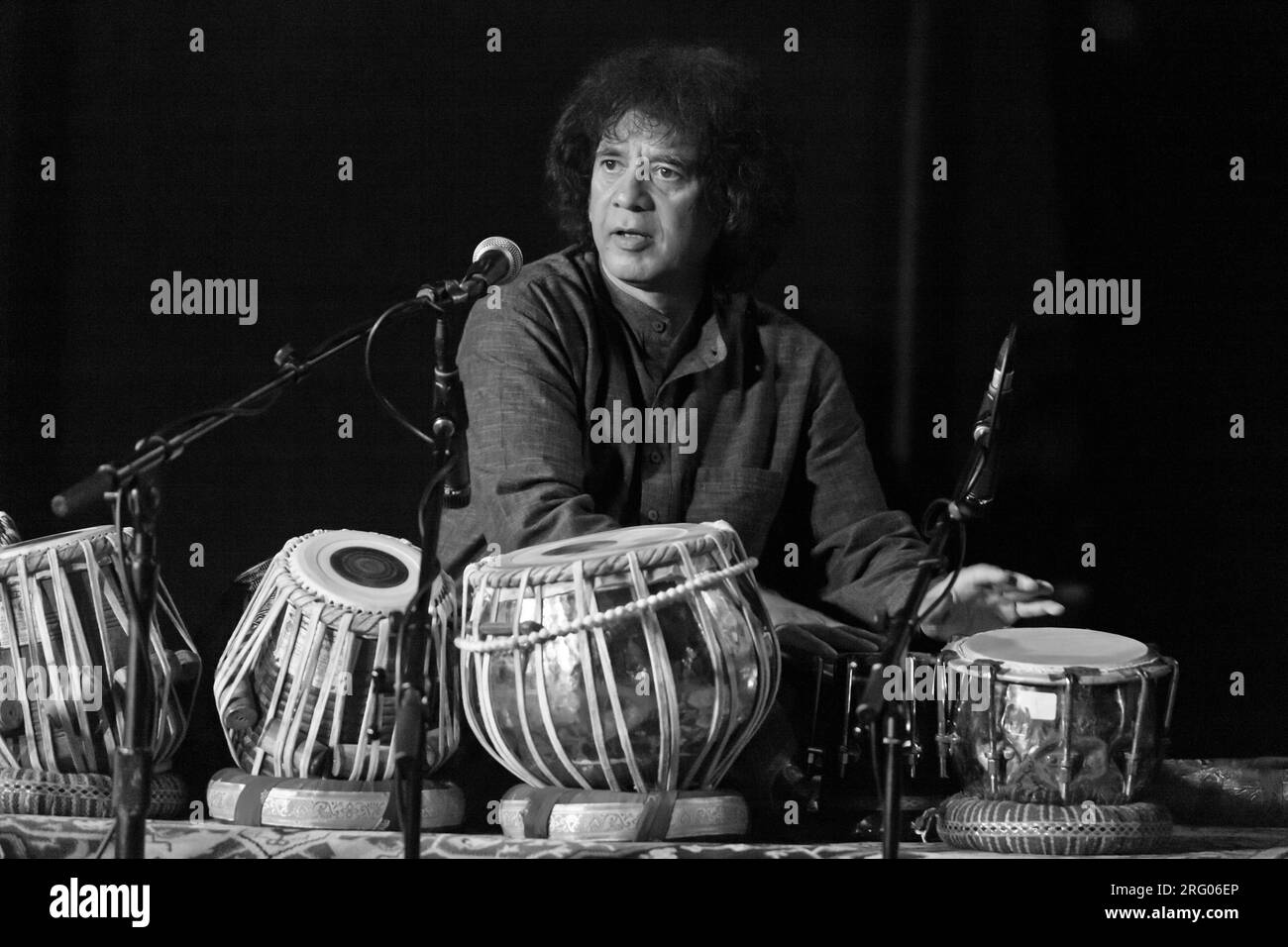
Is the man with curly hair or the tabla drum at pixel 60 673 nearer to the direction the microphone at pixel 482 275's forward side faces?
the man with curly hair

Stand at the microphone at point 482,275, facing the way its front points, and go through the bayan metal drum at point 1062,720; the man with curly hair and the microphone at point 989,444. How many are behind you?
0

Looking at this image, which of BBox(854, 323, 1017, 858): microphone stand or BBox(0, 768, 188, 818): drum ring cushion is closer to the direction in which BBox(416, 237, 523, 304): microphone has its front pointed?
the microphone stand

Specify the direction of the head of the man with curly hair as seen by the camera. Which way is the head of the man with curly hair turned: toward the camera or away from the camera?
toward the camera

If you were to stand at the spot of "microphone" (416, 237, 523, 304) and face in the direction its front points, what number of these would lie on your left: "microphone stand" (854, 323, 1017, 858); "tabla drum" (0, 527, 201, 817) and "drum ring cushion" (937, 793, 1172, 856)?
1

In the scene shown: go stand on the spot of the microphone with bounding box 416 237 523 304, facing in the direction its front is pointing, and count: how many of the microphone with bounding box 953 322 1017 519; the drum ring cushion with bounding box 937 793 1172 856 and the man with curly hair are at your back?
0

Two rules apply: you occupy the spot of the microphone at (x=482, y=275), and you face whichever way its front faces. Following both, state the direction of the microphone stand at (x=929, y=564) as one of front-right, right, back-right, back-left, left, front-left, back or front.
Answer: front-right

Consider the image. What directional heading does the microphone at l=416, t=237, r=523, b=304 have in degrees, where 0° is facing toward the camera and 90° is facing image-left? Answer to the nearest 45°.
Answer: approximately 225°

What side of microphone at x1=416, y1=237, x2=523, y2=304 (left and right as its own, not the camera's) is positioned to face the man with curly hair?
front

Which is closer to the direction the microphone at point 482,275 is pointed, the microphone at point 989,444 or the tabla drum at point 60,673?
the microphone
